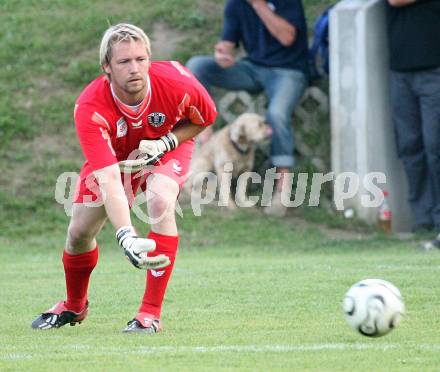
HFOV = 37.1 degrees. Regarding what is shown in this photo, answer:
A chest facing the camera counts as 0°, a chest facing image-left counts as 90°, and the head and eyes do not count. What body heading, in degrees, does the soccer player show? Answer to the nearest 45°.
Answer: approximately 0°

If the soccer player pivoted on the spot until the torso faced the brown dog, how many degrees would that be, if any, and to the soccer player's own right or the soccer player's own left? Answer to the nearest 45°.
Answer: approximately 180°

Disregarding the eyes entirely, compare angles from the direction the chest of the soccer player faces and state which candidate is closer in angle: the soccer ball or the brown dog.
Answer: the soccer ball

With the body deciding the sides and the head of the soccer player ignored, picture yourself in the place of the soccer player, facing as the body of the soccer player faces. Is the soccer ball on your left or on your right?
on your left

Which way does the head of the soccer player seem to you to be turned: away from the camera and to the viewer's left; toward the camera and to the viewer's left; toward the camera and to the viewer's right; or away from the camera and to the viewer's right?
toward the camera and to the viewer's right
